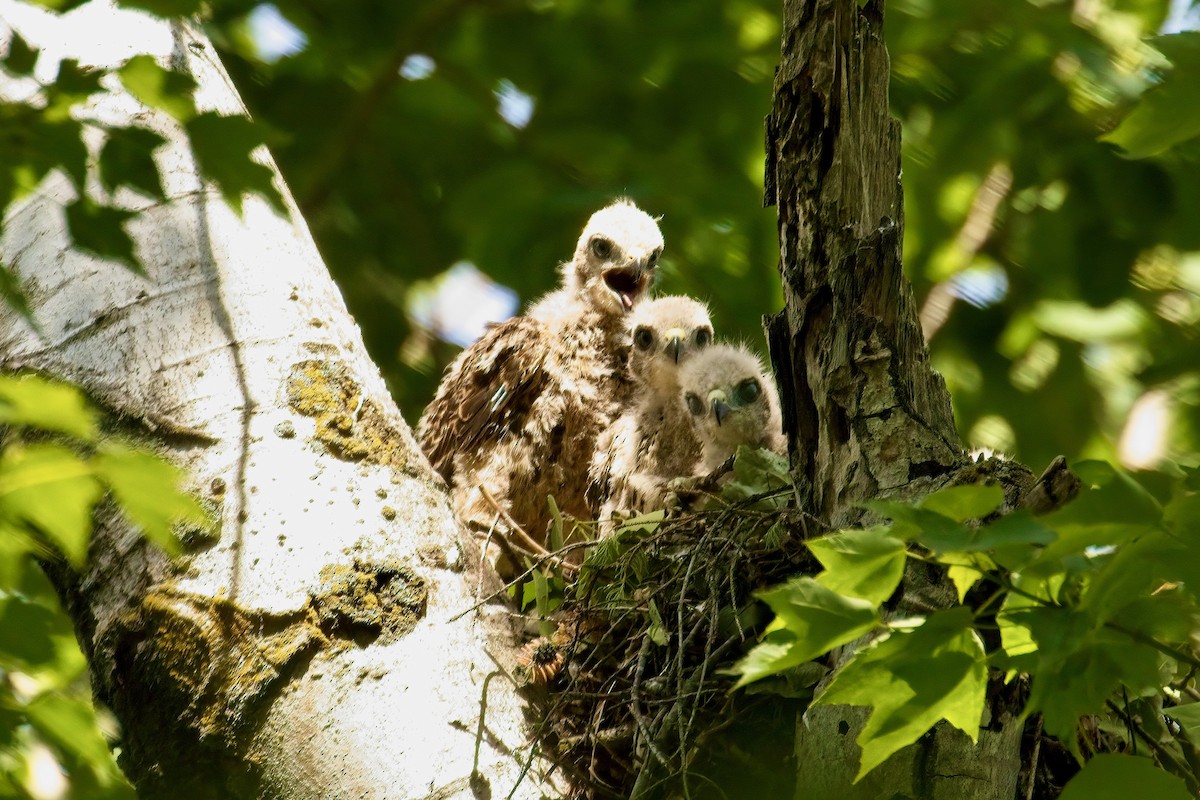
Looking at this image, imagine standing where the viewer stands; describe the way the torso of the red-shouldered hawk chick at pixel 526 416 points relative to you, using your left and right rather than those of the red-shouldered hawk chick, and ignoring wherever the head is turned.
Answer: facing the viewer and to the right of the viewer

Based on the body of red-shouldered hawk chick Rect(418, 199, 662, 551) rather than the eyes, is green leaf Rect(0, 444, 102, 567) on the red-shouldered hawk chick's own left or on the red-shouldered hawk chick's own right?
on the red-shouldered hawk chick's own right

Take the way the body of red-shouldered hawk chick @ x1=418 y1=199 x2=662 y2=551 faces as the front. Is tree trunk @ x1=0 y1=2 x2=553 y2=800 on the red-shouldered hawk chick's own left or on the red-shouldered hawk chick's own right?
on the red-shouldered hawk chick's own right

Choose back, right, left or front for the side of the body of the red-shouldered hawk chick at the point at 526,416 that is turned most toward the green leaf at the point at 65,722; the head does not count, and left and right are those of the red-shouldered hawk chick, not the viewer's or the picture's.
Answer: right
